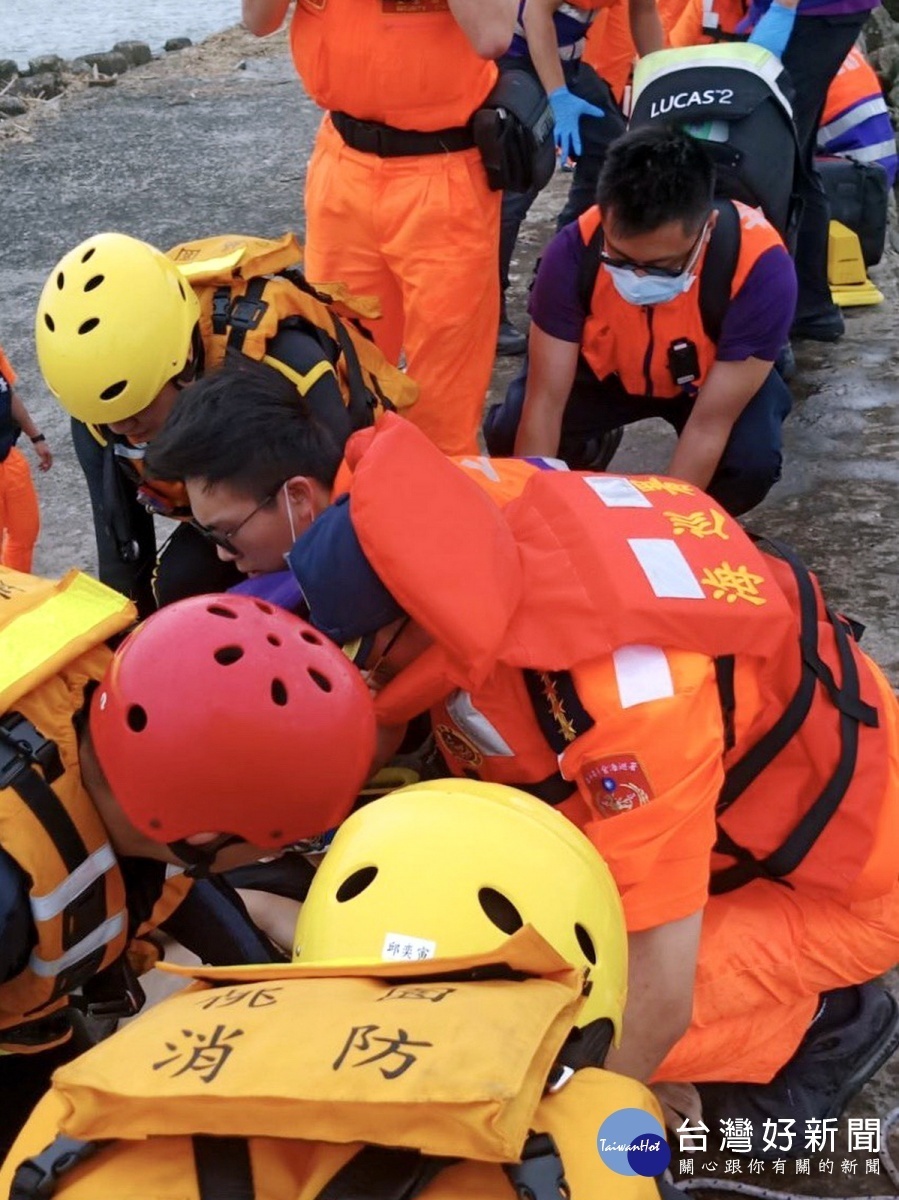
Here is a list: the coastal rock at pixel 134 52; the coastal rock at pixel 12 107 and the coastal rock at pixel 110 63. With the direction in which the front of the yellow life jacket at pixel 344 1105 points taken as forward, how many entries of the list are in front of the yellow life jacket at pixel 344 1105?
3

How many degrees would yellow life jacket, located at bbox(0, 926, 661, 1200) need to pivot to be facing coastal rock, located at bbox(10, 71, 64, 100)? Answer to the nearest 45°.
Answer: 0° — it already faces it

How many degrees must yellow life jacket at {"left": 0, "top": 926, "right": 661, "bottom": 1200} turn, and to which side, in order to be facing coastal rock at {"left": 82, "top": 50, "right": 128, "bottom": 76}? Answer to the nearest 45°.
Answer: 0° — it already faces it

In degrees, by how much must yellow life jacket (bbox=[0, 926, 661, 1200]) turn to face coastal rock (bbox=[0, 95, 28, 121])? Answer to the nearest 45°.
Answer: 0° — it already faces it

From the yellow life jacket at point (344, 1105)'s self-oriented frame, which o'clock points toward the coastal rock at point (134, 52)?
The coastal rock is roughly at 12 o'clock from the yellow life jacket.

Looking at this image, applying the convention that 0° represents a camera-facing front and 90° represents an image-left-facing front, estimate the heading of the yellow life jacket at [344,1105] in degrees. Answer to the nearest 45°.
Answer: approximately 180°
